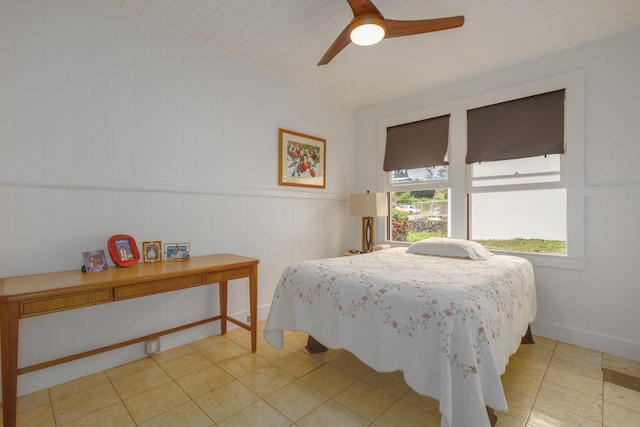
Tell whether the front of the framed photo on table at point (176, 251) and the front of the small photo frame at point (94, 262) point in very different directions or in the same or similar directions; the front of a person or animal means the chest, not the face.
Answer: same or similar directions

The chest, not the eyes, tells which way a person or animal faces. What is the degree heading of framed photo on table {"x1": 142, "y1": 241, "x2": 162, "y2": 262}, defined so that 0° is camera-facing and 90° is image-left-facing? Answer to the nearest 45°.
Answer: approximately 0°

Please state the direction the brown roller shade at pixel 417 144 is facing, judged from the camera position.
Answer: facing the viewer and to the left of the viewer

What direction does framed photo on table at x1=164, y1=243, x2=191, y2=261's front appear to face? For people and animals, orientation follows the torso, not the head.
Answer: toward the camera

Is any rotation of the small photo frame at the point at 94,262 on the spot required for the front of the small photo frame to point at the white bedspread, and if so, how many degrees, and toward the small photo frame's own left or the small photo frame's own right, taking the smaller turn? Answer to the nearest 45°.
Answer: approximately 45° to the small photo frame's own left

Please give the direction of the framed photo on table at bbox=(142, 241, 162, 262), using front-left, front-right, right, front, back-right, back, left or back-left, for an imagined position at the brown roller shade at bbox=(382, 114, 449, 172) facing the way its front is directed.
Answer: front

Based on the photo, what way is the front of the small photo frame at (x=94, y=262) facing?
toward the camera

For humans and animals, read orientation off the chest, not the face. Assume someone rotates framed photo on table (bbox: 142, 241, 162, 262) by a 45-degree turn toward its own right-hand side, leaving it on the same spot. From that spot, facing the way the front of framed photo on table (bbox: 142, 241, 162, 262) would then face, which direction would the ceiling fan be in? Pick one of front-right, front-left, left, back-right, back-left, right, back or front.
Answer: left

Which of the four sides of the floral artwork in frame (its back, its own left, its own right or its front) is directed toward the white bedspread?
front

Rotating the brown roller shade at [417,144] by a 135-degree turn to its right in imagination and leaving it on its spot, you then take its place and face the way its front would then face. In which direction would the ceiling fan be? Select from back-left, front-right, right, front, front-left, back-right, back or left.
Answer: back

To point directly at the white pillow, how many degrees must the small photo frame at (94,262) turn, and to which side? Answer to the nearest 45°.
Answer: approximately 90° to its left
